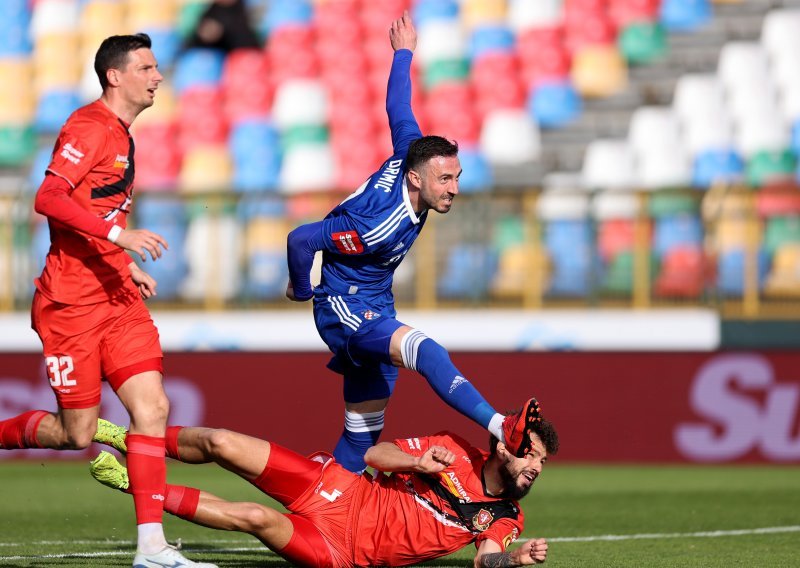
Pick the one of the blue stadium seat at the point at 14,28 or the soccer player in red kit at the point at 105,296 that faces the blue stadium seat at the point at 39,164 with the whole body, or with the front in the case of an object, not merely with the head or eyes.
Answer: the blue stadium seat at the point at 14,28

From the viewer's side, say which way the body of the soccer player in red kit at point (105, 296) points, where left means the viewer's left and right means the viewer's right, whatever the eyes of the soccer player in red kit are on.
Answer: facing to the right of the viewer

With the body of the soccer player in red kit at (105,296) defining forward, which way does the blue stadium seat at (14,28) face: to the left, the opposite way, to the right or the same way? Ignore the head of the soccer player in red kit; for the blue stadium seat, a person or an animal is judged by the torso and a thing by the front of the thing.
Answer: to the right

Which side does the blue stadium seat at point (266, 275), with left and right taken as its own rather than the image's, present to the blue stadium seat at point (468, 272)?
left

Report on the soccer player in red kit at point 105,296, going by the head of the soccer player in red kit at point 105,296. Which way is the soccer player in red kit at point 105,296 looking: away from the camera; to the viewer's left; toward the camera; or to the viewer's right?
to the viewer's right

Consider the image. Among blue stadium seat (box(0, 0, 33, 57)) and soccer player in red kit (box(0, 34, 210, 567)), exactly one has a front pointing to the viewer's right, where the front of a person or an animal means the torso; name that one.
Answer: the soccer player in red kit

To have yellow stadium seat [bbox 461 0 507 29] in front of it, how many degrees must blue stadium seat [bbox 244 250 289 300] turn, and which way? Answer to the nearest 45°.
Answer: approximately 135° to its left

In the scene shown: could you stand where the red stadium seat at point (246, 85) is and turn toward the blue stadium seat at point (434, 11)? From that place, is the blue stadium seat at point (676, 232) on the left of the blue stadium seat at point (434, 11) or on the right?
right

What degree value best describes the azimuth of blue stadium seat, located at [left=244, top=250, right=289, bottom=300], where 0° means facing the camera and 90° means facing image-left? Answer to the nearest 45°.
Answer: approximately 0°

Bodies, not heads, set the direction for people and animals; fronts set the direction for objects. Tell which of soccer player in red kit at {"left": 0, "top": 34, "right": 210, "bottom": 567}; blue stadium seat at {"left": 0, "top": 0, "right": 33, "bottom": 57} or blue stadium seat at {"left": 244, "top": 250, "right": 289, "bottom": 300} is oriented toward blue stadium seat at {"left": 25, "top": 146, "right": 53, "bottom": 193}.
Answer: blue stadium seat at {"left": 0, "top": 0, "right": 33, "bottom": 57}
